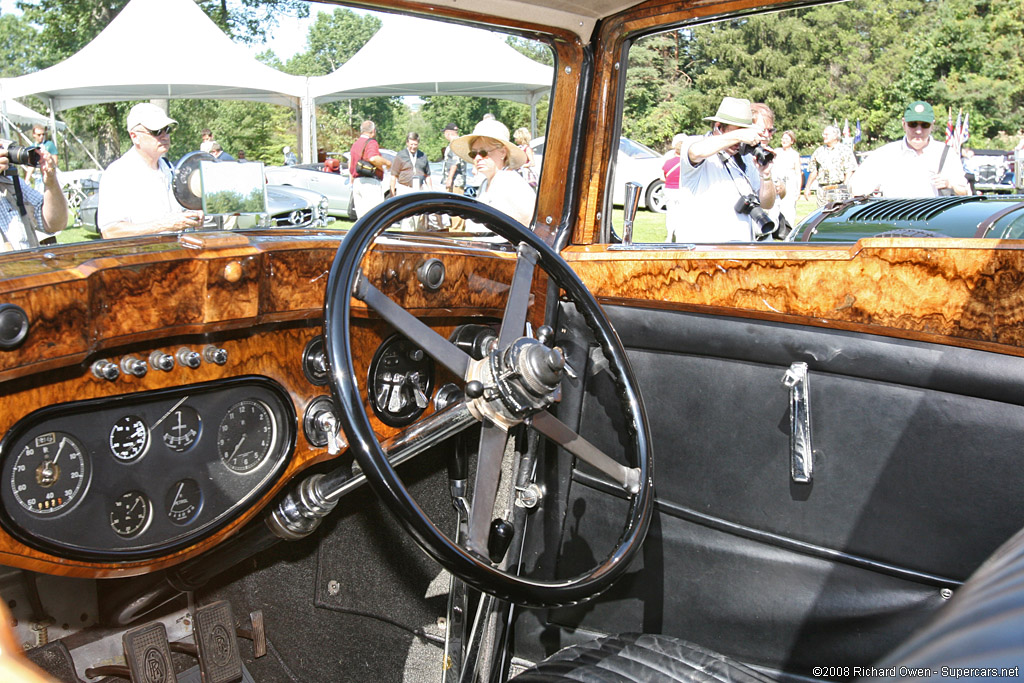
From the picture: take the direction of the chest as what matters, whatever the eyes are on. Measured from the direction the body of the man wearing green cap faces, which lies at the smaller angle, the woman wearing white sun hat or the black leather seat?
the black leather seat

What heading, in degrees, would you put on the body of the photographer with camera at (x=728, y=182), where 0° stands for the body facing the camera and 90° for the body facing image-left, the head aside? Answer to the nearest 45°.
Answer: approximately 315°

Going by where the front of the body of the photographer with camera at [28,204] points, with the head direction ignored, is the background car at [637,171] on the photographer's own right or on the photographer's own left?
on the photographer's own left

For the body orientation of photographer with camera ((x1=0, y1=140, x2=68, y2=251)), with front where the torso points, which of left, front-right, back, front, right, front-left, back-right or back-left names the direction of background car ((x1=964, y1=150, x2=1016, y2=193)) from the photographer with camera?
front-left

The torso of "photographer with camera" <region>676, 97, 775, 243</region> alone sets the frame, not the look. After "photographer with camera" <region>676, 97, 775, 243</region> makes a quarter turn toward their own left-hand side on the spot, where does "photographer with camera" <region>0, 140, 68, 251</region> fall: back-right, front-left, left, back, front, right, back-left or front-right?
back

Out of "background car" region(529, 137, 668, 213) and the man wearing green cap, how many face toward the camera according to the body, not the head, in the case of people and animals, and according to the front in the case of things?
1

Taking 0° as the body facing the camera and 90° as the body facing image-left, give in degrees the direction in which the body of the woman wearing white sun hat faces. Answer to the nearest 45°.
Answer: approximately 45°
